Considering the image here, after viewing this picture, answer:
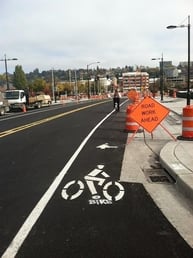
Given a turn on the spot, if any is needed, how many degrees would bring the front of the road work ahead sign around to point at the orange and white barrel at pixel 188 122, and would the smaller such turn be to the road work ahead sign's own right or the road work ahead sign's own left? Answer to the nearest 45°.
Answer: approximately 90° to the road work ahead sign's own left

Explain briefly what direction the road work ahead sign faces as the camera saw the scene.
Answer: facing the viewer
